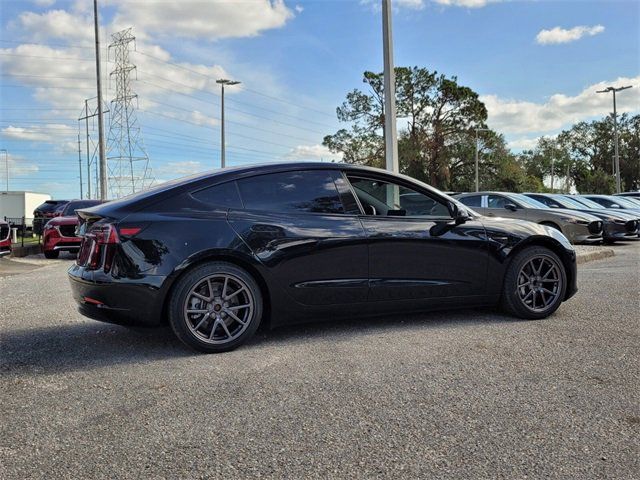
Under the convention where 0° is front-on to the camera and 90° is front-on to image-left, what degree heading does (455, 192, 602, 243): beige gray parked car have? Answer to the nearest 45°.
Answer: approximately 315°

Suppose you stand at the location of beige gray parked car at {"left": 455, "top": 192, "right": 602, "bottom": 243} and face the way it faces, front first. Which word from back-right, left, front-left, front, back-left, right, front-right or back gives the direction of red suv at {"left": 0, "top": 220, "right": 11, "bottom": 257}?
right

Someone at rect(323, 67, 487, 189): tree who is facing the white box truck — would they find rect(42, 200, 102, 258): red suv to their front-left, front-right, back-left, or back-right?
front-left

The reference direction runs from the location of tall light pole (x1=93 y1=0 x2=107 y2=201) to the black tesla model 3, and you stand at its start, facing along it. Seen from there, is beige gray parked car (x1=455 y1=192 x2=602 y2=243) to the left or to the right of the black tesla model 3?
left

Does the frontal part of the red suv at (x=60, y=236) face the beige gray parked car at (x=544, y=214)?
no

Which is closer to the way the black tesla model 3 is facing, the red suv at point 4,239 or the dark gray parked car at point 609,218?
the dark gray parked car

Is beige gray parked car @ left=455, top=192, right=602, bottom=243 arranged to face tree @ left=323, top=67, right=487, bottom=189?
no

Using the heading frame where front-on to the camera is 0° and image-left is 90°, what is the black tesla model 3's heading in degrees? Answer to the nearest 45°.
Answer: approximately 225°

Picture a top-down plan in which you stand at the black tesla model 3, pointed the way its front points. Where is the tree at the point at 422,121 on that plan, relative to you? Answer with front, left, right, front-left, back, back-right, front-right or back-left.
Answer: front-left

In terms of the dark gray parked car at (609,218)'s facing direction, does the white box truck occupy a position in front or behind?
behind

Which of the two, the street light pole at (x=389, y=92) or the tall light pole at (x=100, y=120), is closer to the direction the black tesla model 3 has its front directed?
the street light pole

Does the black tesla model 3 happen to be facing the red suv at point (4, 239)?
no

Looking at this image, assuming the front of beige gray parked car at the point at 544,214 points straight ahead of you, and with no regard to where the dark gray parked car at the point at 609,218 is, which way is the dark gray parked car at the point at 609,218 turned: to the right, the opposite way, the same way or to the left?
the same way
